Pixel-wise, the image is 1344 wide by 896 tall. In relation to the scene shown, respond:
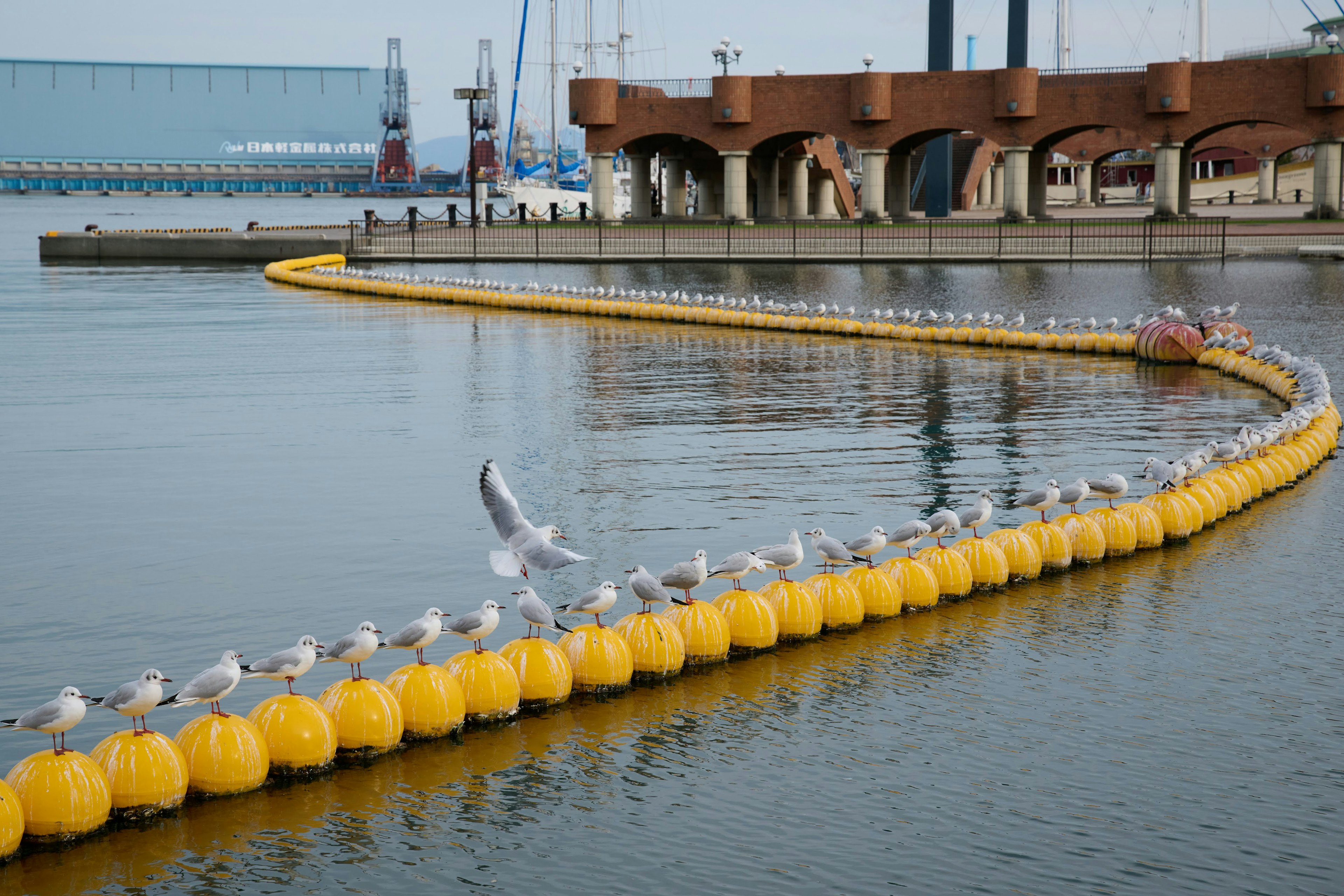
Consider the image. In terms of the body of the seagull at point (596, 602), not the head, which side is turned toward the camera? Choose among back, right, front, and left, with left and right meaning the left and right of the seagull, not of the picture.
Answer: right

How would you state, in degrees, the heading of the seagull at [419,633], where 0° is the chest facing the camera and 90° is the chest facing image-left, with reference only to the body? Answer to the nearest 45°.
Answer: approximately 270°

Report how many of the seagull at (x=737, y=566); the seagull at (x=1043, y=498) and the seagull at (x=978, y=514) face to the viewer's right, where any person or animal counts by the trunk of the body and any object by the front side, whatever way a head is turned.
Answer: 3

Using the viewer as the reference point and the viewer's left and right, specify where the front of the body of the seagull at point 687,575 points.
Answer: facing to the right of the viewer

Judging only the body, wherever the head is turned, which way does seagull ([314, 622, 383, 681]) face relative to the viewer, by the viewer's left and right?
facing to the right of the viewer

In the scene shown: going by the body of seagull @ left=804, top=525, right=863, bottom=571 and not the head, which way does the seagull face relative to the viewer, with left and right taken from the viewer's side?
facing to the left of the viewer

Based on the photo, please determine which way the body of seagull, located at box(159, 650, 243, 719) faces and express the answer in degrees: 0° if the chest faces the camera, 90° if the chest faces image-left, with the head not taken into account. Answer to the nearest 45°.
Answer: approximately 270°

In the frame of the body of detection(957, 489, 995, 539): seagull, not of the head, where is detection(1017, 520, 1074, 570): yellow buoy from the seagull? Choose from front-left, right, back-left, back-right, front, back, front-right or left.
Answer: front-left

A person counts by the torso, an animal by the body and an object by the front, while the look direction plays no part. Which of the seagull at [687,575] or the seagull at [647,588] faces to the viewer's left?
the seagull at [647,588]

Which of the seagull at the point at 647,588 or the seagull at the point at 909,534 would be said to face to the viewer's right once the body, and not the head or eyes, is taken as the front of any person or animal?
the seagull at the point at 909,534

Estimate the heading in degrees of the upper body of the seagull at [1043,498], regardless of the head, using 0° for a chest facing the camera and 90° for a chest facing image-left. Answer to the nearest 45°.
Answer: approximately 270°

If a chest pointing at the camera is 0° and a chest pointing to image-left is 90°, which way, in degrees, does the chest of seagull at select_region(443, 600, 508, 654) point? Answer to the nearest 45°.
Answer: approximately 270°

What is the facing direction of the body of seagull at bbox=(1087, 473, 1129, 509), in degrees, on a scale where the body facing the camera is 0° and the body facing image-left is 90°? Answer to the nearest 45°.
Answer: approximately 270°

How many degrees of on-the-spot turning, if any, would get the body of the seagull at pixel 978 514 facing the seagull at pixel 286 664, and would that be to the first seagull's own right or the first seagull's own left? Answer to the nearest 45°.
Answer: approximately 135° to the first seagull's own right

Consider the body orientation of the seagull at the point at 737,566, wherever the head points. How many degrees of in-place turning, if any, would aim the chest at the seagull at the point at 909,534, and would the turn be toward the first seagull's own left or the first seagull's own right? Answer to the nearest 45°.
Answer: approximately 45° to the first seagull's own left

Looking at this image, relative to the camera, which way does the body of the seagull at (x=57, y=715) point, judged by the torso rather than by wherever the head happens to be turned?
to the viewer's right
